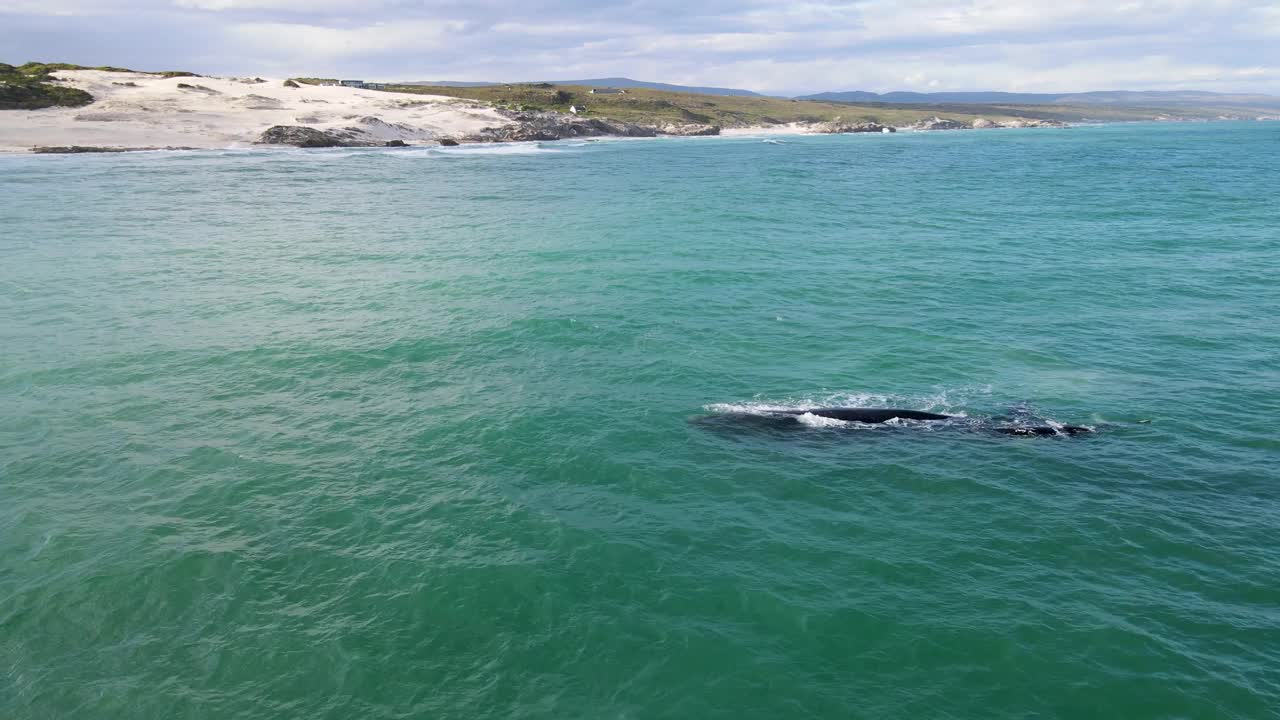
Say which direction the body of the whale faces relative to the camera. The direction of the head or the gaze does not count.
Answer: to the viewer's right
